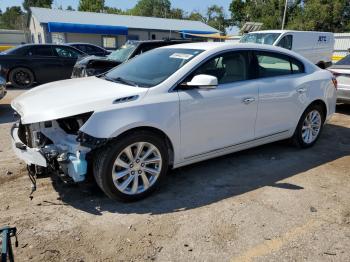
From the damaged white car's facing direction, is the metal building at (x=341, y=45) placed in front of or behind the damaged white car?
behind

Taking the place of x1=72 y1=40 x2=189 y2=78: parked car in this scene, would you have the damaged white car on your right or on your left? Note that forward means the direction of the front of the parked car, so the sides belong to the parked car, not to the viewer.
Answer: on your left

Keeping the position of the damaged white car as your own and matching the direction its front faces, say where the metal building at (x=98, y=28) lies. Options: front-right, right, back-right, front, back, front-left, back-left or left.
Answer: back-right

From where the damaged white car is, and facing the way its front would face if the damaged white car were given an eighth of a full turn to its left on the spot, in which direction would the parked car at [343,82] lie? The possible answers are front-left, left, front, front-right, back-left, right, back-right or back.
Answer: back-left

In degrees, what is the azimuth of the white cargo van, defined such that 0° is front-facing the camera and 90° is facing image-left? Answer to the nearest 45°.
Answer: approximately 45°
